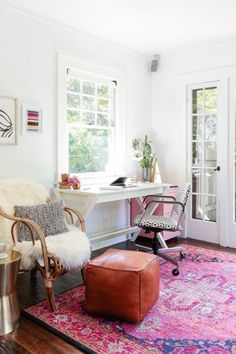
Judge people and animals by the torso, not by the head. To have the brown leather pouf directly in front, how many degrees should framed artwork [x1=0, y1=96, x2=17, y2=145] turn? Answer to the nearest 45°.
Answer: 0° — it already faces it

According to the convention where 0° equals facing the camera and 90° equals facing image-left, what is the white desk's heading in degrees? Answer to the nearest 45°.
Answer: approximately 315°

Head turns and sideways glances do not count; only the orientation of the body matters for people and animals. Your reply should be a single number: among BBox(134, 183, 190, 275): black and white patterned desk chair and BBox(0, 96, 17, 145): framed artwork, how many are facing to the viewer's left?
1

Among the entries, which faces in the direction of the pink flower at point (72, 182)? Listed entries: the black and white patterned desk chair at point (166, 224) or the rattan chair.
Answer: the black and white patterned desk chair

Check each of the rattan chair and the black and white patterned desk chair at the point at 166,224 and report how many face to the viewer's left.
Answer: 1

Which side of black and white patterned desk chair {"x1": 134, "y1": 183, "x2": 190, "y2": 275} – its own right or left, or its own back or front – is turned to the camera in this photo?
left

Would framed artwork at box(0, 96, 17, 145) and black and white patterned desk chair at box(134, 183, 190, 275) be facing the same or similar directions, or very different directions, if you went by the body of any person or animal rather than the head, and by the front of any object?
very different directions

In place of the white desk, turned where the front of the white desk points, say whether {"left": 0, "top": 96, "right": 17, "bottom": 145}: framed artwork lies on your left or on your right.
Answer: on your right

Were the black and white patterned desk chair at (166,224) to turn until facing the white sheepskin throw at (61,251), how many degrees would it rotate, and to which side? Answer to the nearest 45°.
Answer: approximately 45° to its left

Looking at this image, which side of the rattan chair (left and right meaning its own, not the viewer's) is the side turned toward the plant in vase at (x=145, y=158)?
left

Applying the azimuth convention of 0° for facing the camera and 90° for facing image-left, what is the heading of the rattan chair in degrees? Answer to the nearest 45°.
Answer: approximately 315°

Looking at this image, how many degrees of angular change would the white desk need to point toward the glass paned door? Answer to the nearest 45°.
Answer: approximately 90° to its left

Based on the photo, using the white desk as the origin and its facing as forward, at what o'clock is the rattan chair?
The rattan chair is roughly at 2 o'clock from the white desk.
